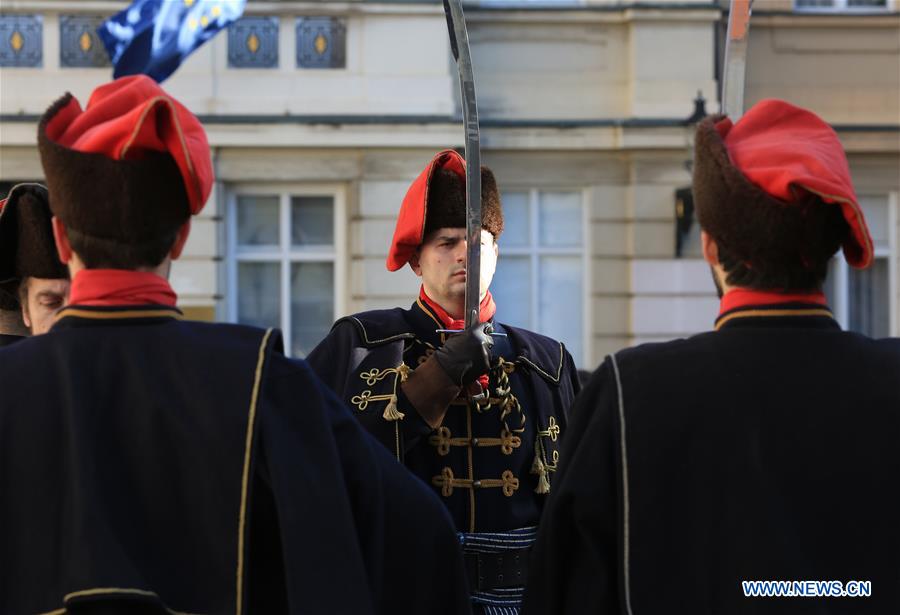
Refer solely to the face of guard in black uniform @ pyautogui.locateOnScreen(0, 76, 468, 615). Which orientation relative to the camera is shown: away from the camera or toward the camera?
away from the camera

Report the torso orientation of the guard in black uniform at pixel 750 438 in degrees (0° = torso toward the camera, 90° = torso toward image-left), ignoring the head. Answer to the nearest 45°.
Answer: approximately 180°

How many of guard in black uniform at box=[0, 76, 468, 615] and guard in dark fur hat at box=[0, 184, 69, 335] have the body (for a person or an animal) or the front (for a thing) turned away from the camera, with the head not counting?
1

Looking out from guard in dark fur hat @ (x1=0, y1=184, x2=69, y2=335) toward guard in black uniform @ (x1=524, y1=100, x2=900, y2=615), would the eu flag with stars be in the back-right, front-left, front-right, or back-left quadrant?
back-left

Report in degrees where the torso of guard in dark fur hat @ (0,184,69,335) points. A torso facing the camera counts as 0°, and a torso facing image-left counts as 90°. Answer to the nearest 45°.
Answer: approximately 315°

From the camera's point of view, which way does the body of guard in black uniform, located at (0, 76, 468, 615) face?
away from the camera

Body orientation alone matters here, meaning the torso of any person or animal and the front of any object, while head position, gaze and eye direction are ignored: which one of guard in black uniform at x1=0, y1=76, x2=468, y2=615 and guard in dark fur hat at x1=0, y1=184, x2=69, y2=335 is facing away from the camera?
guard in black uniform at x1=0, y1=76, x2=468, y2=615

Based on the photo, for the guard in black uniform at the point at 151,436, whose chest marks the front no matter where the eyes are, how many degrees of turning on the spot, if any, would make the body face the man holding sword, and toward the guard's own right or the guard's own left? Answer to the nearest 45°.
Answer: approximately 45° to the guard's own right

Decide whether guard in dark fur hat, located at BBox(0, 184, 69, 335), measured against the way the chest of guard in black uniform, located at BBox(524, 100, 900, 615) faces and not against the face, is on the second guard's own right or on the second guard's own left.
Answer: on the second guard's own left

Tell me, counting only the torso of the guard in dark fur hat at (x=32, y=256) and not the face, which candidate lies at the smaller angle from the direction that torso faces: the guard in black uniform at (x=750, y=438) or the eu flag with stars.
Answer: the guard in black uniform

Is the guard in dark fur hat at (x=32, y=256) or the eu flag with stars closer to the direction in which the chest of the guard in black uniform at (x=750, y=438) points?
the eu flag with stars

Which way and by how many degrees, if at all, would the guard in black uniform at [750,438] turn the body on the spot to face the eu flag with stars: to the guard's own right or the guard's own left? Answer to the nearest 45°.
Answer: approximately 45° to the guard's own left

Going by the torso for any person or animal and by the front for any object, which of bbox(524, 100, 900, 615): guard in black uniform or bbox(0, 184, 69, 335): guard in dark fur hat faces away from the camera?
bbox(524, 100, 900, 615): guard in black uniform

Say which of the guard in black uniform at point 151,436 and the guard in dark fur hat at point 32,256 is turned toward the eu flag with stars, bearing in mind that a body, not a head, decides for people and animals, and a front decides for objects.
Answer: the guard in black uniform at point 151,436
